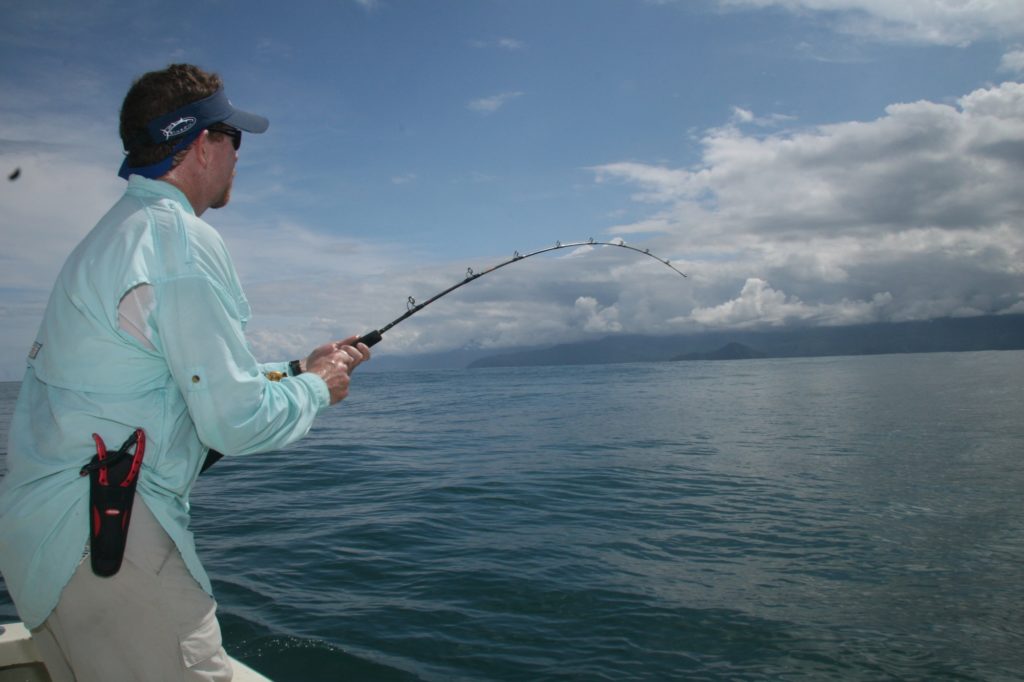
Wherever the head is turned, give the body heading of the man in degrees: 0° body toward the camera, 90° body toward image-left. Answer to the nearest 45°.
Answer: approximately 225°
